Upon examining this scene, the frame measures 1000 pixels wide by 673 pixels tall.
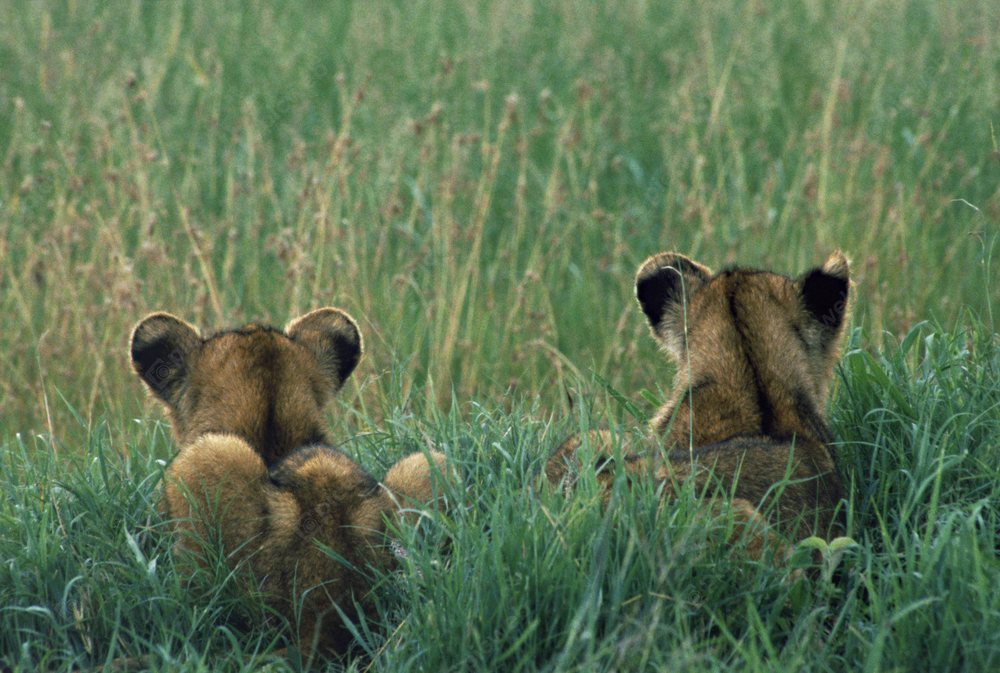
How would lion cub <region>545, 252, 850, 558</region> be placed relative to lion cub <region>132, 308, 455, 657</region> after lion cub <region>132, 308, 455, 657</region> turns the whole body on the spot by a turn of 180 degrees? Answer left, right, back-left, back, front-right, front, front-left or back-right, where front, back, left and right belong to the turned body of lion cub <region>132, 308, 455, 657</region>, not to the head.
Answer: left

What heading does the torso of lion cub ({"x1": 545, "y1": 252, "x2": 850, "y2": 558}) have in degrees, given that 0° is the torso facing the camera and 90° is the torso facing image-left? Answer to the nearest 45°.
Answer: approximately 180°

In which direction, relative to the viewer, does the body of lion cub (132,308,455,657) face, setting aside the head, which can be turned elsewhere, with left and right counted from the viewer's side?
facing away from the viewer
